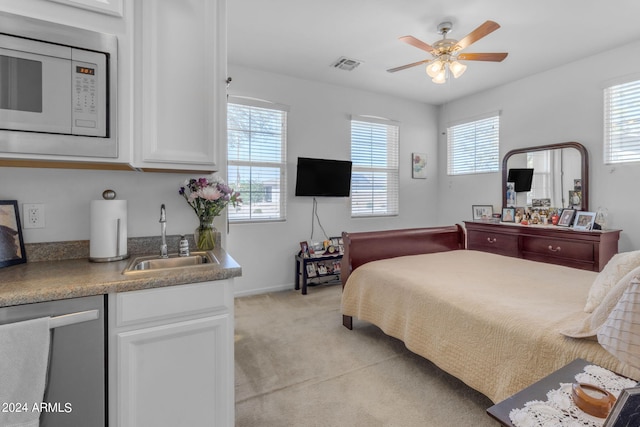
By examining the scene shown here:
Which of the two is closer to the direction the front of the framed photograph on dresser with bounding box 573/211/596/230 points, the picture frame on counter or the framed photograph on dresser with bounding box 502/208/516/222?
the picture frame on counter

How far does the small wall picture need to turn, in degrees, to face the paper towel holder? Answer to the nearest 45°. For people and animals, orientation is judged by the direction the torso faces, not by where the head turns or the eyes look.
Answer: approximately 45° to its right

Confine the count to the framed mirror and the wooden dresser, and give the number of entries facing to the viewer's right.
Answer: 0

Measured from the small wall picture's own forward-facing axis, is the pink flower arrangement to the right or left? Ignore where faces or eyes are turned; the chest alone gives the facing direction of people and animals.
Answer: on its right

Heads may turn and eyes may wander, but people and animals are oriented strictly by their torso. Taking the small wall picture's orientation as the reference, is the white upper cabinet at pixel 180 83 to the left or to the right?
on its right

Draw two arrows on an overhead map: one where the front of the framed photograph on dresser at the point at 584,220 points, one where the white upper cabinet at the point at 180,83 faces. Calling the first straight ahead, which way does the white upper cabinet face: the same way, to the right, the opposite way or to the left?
to the left

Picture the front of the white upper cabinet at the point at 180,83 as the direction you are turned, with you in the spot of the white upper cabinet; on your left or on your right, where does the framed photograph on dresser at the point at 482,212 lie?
on your left

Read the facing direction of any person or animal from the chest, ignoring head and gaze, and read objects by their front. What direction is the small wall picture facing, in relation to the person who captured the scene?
facing the viewer and to the right of the viewer

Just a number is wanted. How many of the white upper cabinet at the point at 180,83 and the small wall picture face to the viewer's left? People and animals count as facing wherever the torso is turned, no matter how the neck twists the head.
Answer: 0
